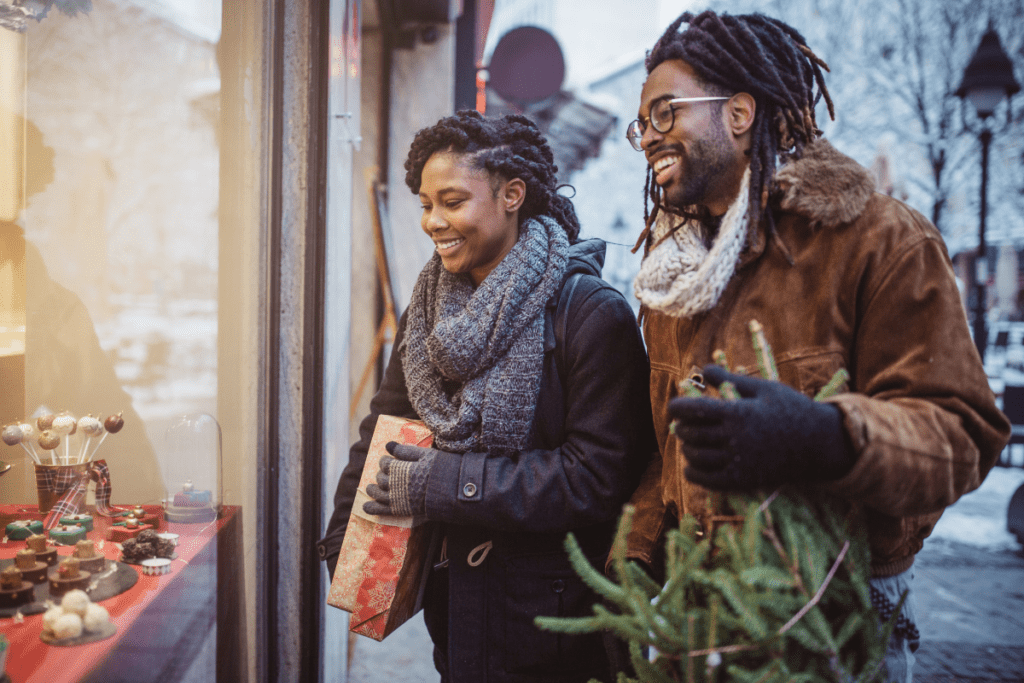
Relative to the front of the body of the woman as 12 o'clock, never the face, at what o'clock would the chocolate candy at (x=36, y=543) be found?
The chocolate candy is roughly at 1 o'clock from the woman.

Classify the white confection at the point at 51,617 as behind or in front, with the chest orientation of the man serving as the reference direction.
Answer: in front

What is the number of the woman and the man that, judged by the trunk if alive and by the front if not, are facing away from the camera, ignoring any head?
0

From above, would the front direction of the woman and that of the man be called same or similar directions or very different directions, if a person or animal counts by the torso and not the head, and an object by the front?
same or similar directions

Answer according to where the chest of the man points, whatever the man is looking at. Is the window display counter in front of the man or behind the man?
in front

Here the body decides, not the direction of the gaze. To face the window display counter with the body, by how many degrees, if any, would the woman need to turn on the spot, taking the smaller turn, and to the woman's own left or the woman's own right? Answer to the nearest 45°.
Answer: approximately 45° to the woman's own right

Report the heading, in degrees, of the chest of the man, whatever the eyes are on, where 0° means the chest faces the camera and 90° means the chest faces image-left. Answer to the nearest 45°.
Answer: approximately 45°

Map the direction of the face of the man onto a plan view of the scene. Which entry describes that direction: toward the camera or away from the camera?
toward the camera

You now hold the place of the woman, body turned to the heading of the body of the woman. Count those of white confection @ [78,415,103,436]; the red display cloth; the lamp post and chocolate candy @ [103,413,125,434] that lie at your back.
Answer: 1

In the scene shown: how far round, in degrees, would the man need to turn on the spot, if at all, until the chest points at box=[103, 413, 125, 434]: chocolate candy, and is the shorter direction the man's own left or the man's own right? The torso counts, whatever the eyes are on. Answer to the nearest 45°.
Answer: approximately 45° to the man's own right

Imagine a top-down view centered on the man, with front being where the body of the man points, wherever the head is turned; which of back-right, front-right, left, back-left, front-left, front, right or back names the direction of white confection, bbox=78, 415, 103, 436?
front-right

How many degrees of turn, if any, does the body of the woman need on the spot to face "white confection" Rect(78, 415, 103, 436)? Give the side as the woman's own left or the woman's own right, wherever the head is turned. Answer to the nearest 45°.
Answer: approximately 45° to the woman's own right

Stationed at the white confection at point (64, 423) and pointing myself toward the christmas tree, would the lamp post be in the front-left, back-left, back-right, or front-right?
front-left

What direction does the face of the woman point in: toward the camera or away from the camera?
toward the camera

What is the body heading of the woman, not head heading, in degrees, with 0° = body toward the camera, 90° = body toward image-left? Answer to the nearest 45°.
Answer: approximately 45°

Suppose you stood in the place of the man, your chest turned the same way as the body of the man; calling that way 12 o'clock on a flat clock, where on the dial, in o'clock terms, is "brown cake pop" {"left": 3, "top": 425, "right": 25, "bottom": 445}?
The brown cake pop is roughly at 1 o'clock from the man.
